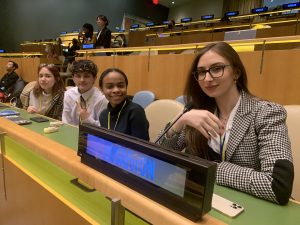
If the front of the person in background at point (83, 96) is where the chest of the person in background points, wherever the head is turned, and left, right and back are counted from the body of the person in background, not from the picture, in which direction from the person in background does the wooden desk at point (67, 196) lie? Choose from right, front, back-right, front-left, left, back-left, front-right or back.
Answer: front

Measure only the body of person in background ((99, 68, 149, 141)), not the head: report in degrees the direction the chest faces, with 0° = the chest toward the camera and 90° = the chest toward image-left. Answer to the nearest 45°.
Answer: approximately 45°

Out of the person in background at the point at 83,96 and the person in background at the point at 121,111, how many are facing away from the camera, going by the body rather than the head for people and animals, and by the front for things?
0

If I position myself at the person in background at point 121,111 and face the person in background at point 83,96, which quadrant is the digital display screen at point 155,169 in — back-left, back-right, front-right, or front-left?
back-left

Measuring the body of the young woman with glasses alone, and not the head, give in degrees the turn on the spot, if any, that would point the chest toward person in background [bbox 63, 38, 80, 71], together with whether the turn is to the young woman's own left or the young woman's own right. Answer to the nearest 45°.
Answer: approximately 90° to the young woman's own right

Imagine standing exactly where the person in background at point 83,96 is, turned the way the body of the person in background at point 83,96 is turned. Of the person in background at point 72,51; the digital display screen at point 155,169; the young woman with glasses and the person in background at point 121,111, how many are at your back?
1

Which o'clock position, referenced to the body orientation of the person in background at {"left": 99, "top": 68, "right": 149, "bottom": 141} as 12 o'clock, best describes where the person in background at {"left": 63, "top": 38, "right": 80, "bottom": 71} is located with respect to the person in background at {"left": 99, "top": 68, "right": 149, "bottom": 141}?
the person in background at {"left": 63, "top": 38, "right": 80, "bottom": 71} is roughly at 4 o'clock from the person in background at {"left": 99, "top": 68, "right": 149, "bottom": 141}.

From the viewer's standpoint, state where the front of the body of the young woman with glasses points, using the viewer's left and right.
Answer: facing the viewer and to the left of the viewer

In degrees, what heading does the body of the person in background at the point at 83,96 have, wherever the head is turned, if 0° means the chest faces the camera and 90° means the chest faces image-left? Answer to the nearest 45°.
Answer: approximately 0°
